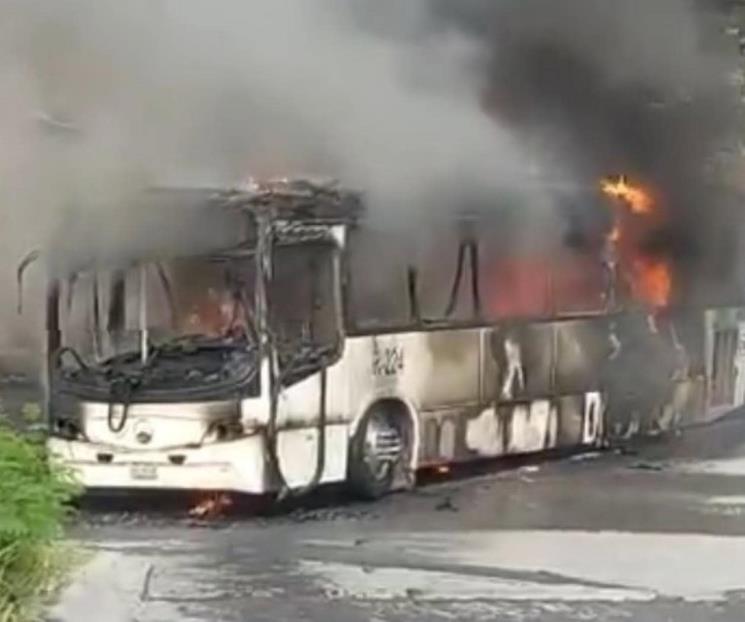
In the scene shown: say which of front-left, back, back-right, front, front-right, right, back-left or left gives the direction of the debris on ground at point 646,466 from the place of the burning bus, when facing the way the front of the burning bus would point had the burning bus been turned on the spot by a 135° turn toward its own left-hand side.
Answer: front-left

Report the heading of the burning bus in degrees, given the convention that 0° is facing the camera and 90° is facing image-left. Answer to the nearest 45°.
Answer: approximately 45°
